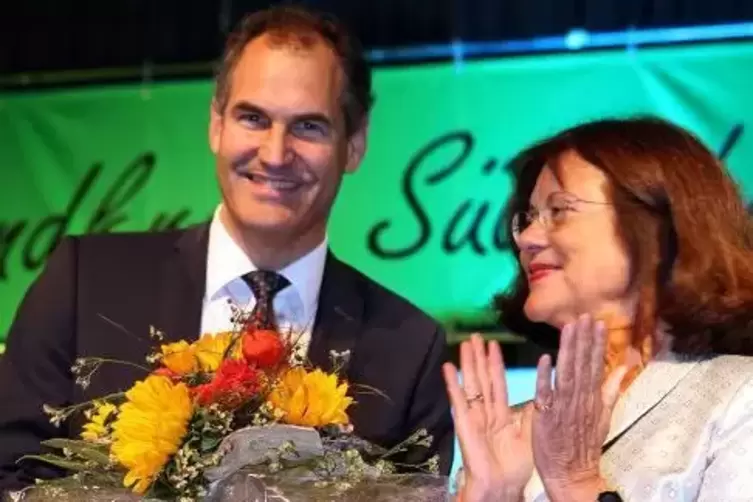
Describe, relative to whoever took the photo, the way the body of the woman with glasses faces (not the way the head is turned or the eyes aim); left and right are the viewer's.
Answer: facing the viewer and to the left of the viewer

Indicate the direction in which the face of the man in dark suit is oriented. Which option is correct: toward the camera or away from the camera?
toward the camera

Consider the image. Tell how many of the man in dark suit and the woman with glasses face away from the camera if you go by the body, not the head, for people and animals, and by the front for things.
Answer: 0

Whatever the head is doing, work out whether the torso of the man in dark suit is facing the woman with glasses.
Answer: no

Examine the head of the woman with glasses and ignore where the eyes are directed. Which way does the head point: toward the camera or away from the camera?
toward the camera

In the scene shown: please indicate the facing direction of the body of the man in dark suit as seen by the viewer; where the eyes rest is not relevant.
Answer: toward the camera
